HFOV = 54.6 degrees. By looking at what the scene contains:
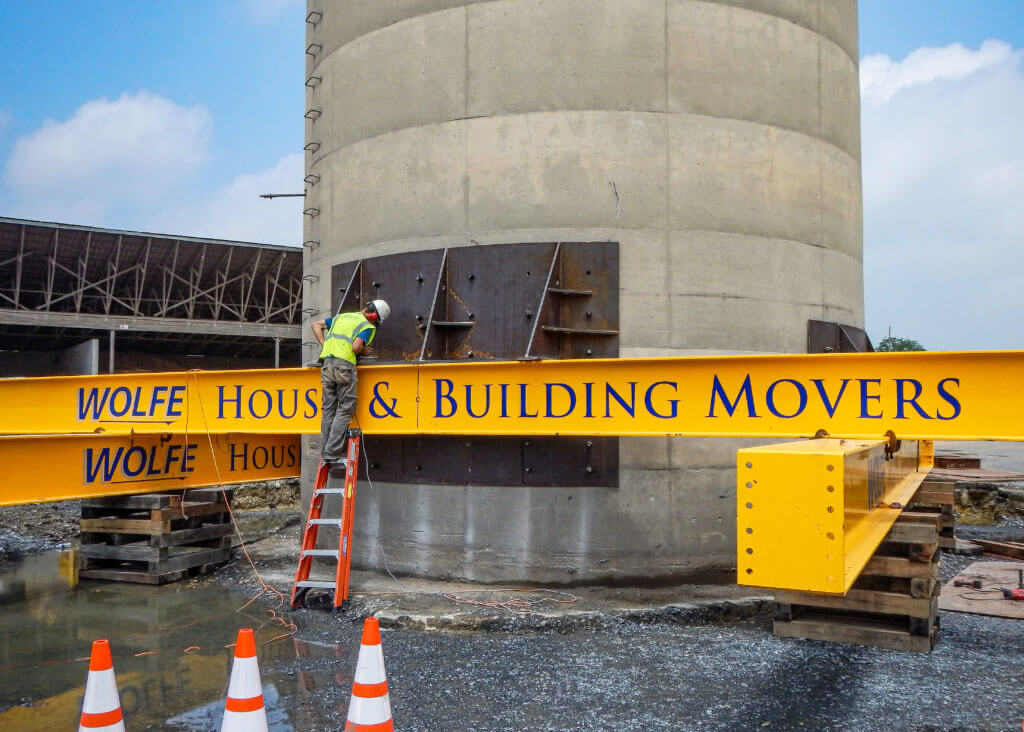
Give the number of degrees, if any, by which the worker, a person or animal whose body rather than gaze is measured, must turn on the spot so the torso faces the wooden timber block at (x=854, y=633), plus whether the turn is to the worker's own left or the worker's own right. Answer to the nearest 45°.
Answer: approximately 90° to the worker's own right

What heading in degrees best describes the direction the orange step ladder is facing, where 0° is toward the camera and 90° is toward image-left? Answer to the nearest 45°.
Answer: approximately 45°

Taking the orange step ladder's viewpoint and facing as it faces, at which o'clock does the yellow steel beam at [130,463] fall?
The yellow steel beam is roughly at 3 o'clock from the orange step ladder.

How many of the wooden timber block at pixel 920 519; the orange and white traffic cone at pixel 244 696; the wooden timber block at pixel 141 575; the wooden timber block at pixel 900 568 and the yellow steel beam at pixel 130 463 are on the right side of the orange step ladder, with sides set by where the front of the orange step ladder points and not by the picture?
2

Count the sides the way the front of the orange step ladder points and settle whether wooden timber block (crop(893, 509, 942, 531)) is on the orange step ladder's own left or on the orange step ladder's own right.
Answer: on the orange step ladder's own left

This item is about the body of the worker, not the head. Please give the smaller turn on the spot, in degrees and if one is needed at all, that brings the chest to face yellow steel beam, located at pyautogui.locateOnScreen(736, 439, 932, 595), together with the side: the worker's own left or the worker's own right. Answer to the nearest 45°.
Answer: approximately 90° to the worker's own right

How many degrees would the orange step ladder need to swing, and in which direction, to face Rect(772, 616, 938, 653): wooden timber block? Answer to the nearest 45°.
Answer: approximately 90° to its left

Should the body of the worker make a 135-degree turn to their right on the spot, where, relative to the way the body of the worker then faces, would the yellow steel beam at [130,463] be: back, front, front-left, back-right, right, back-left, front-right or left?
back-right

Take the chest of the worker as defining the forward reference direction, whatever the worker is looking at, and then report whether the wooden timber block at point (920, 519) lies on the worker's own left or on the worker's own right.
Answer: on the worker's own right

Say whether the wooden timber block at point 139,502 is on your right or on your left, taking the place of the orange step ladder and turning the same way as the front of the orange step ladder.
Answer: on your right

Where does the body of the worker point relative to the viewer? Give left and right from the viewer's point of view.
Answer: facing away from the viewer and to the right of the viewer
